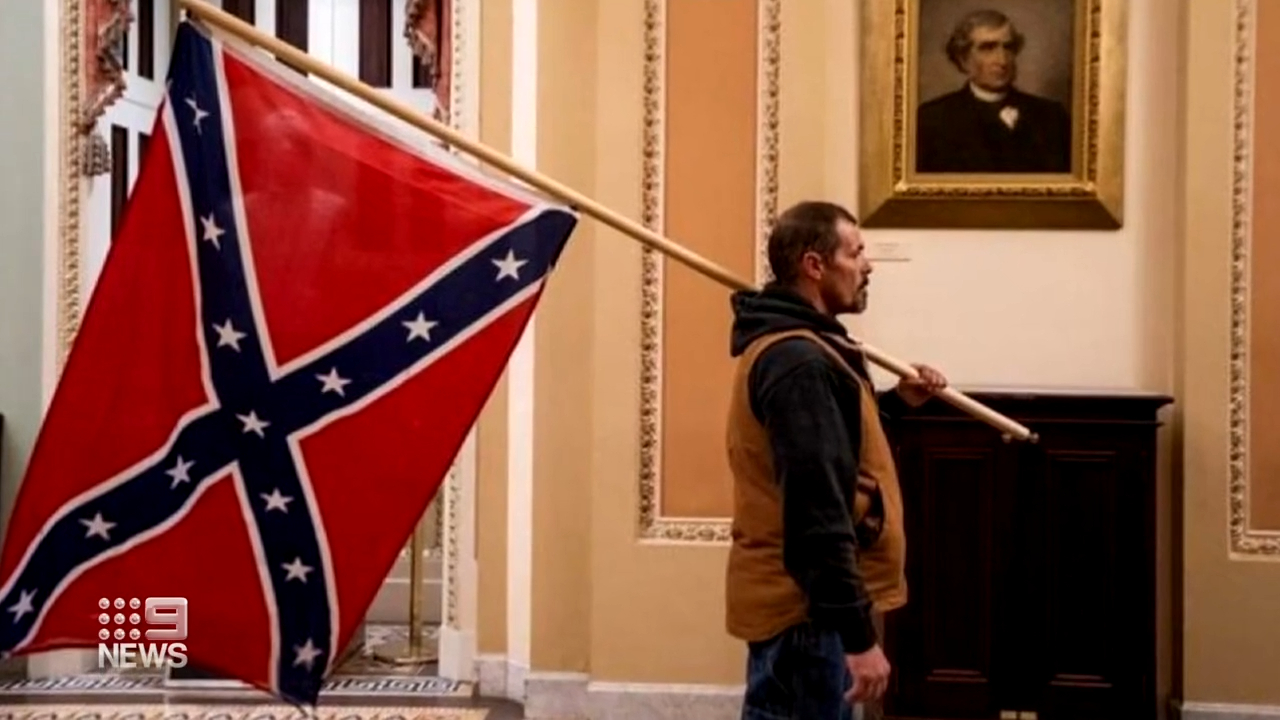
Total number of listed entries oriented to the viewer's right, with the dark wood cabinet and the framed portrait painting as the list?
0

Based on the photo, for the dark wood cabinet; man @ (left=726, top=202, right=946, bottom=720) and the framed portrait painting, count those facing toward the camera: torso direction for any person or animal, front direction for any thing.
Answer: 2

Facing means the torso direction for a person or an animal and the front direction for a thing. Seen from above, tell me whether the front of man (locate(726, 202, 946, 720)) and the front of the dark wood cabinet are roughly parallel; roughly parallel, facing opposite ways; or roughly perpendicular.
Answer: roughly perpendicular

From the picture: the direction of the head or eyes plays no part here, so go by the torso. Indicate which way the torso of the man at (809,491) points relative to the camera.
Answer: to the viewer's right

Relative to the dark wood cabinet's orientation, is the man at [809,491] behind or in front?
in front

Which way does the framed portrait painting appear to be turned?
toward the camera

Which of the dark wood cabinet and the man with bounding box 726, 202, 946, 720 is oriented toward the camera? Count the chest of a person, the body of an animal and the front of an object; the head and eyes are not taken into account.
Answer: the dark wood cabinet

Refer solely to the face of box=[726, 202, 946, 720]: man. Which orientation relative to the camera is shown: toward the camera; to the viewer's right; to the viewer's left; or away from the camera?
to the viewer's right

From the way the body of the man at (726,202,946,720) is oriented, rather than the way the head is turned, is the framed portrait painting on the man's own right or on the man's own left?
on the man's own left

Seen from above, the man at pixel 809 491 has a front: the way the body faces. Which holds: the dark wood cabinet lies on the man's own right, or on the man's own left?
on the man's own left
